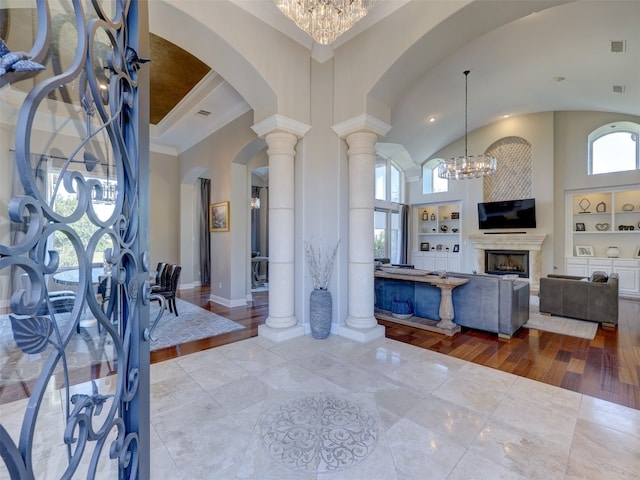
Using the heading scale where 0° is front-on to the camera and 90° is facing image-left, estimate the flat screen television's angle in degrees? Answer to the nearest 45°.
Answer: approximately 0°

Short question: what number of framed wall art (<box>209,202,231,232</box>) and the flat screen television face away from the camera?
0

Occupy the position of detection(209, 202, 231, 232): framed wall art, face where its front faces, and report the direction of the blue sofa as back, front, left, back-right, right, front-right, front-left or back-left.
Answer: left

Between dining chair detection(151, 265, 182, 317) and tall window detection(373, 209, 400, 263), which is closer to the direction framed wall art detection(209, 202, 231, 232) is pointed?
the dining chair

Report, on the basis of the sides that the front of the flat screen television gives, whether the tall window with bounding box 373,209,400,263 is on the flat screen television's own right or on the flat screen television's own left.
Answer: on the flat screen television's own right

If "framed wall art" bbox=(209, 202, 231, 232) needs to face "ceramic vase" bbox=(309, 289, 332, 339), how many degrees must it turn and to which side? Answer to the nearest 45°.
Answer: approximately 90° to its left

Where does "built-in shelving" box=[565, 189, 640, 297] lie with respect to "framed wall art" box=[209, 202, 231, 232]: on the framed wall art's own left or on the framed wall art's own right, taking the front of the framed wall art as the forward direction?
on the framed wall art's own left

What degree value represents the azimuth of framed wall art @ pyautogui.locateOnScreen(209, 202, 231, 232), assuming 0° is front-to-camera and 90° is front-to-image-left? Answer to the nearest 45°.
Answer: approximately 45°

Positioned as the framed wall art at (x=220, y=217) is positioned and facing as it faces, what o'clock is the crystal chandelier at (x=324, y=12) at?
The crystal chandelier is roughly at 10 o'clock from the framed wall art.

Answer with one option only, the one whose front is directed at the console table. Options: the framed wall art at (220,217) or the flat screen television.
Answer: the flat screen television

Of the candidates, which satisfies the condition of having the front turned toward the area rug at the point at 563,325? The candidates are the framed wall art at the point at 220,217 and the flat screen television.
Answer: the flat screen television

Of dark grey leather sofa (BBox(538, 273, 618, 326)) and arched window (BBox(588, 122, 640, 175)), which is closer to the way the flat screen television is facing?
the dark grey leather sofa

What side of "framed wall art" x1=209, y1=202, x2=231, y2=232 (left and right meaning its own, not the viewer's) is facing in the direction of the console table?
left
